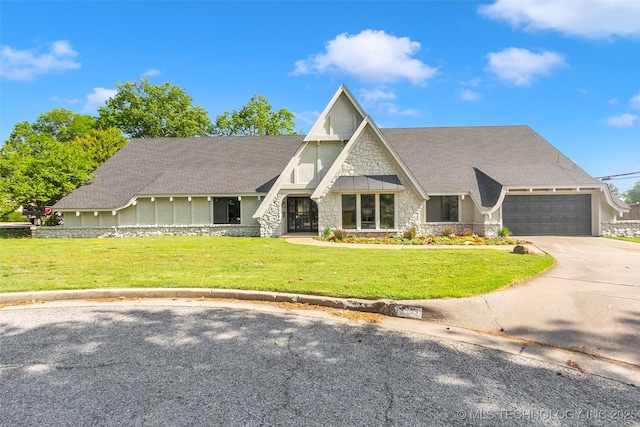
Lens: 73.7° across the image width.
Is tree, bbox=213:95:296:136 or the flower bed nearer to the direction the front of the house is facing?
the flower bed

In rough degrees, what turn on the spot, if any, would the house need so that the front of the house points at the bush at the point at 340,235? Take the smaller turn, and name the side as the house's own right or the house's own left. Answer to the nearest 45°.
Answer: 0° — it already faces it

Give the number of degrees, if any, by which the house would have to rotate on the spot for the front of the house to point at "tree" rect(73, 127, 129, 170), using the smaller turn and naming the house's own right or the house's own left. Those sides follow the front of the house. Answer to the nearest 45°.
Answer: approximately 135° to the house's own right

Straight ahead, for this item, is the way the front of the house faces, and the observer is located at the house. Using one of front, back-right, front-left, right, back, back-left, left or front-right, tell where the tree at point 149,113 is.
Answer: back-right

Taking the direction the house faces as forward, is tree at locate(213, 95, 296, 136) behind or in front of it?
behind

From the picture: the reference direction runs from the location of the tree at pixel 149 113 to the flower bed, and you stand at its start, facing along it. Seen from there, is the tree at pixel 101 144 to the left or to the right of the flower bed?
right

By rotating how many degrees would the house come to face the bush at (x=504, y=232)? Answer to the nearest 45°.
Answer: approximately 90° to its left

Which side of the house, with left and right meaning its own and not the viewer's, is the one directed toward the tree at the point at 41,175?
right

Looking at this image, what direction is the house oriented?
toward the camera

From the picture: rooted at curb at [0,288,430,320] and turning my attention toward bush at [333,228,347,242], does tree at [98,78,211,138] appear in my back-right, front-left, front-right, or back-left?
front-left

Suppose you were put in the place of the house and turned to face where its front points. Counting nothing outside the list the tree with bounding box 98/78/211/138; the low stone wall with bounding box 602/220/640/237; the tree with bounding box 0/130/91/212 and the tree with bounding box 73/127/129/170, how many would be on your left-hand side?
1

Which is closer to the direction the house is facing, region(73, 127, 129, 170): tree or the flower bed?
the flower bed
